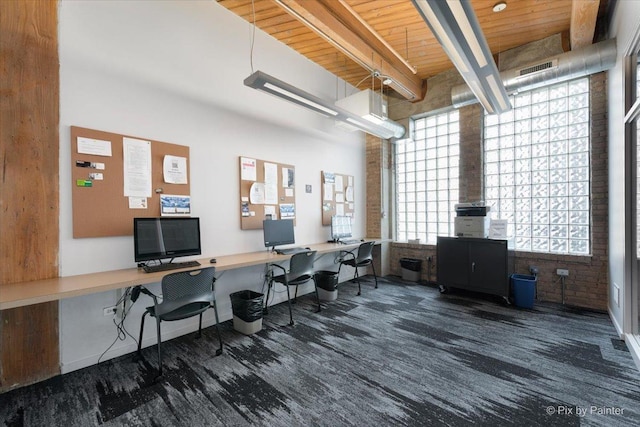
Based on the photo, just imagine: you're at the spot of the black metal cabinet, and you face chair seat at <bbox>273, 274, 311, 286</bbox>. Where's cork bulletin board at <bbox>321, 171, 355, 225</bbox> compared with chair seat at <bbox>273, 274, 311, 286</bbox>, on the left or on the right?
right

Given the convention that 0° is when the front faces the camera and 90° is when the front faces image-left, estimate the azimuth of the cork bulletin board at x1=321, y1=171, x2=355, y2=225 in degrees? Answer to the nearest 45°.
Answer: approximately 315°

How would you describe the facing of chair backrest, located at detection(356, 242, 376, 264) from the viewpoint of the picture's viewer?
facing away from the viewer and to the left of the viewer

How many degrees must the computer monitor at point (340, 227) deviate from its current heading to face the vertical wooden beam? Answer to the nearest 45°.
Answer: approximately 90° to its right

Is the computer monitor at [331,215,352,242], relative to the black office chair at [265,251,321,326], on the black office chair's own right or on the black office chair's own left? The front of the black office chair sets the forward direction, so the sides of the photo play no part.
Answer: on the black office chair's own right

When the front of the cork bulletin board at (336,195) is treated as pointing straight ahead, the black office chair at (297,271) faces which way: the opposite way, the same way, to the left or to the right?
the opposite way

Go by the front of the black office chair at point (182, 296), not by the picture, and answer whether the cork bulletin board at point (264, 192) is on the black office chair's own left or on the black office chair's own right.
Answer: on the black office chair's own right

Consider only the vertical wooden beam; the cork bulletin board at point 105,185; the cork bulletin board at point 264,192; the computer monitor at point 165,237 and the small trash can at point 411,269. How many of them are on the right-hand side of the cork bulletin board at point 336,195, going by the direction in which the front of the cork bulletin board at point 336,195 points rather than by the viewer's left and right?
4

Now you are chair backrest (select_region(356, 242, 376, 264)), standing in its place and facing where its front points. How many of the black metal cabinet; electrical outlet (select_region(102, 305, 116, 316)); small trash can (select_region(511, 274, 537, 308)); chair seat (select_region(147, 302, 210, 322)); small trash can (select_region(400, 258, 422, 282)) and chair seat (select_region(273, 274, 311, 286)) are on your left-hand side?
3

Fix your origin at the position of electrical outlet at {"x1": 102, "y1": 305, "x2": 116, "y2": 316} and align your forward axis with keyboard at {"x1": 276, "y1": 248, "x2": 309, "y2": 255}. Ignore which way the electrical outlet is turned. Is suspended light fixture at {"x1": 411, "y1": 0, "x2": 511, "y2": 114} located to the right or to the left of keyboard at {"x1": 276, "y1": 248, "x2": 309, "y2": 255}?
right

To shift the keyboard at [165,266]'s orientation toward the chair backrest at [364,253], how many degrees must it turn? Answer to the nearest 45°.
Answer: approximately 45° to its left

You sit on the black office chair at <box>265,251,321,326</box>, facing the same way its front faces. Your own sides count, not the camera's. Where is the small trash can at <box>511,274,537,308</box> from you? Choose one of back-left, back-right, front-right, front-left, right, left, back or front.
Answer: back-right

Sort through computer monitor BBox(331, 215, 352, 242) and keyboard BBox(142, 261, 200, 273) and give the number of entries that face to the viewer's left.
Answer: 0
